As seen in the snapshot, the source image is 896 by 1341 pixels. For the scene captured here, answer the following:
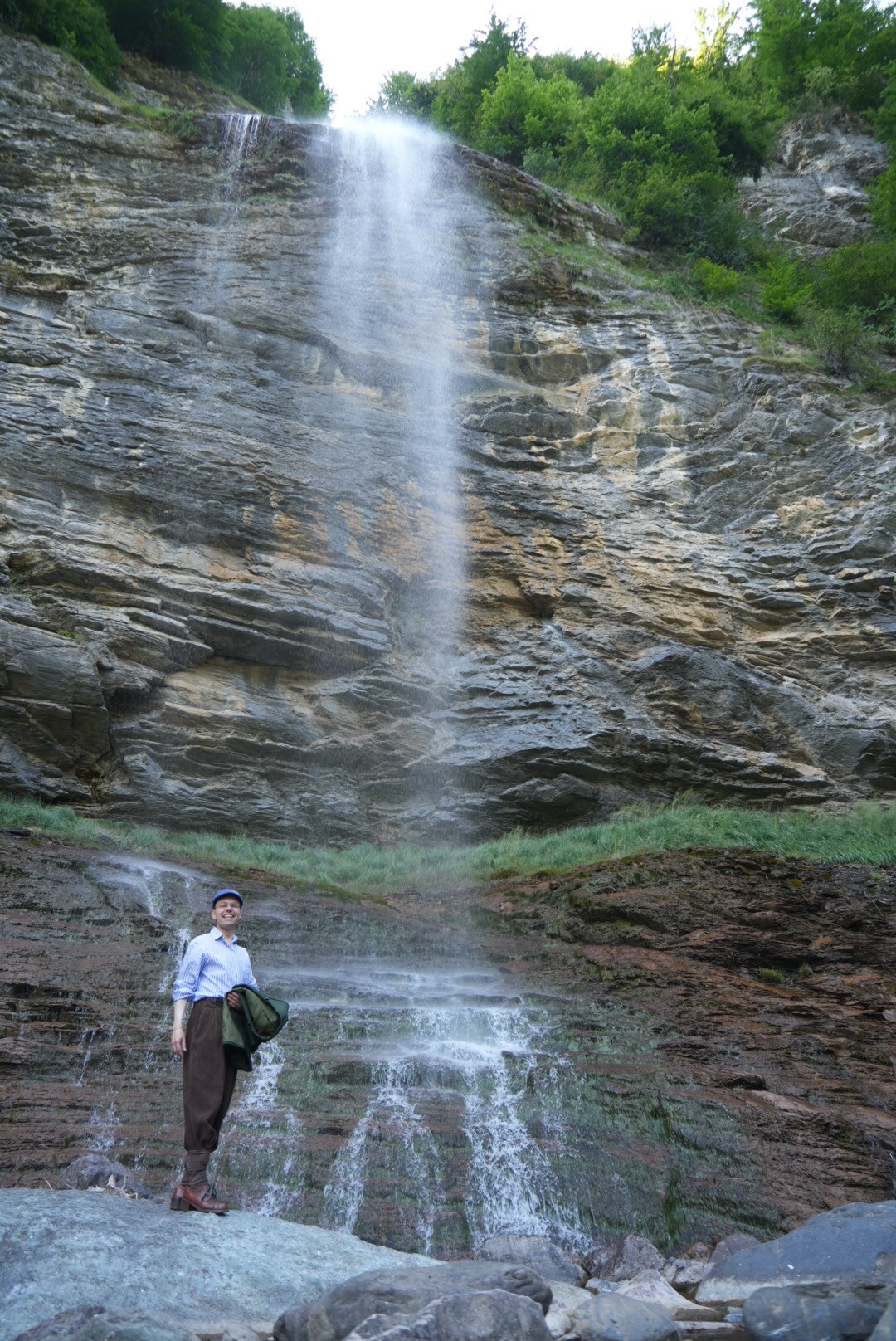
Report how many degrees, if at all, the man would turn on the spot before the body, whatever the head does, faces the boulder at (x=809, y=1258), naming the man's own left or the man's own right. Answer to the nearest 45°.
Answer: approximately 45° to the man's own left

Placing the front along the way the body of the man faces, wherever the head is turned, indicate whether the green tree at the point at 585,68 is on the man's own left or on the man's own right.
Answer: on the man's own left

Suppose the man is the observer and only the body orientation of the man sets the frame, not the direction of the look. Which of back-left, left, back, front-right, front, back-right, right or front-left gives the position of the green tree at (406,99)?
back-left

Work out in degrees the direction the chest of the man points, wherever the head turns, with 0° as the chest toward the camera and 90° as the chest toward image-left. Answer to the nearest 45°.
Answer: approximately 315°

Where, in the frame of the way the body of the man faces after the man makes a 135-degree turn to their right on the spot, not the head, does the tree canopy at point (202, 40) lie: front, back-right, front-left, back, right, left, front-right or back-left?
right
